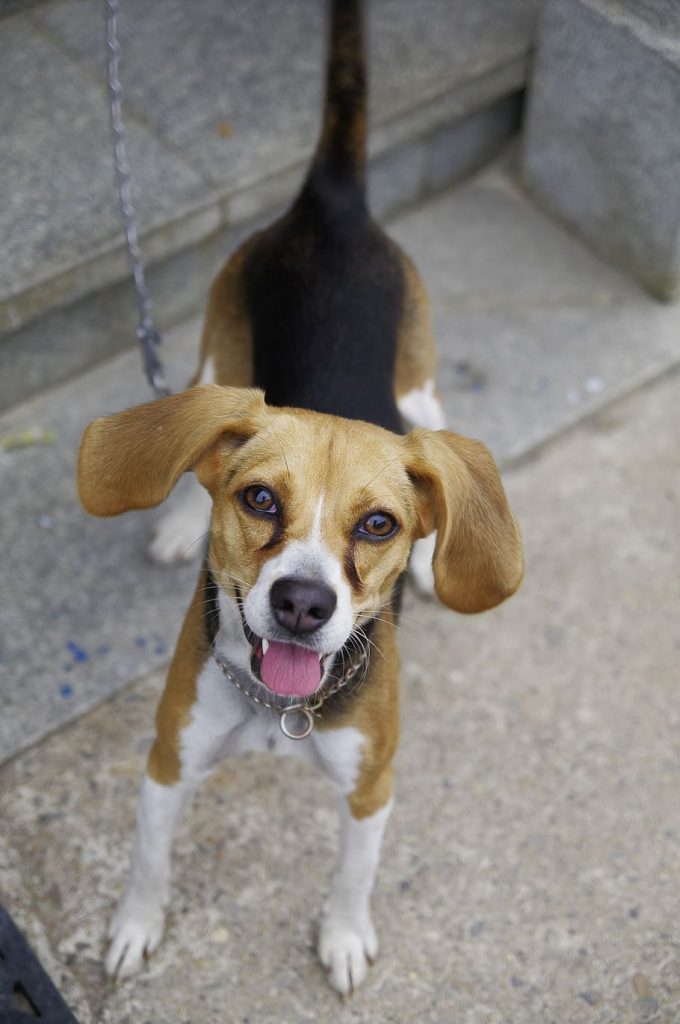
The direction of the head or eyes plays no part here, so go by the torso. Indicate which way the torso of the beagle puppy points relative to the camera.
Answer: toward the camera

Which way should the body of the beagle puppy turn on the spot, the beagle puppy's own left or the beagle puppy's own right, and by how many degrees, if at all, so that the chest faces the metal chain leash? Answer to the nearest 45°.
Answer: approximately 135° to the beagle puppy's own right

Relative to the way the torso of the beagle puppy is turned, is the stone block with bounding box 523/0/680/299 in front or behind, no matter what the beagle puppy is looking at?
behind

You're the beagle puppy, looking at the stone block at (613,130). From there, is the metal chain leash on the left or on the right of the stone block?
left
